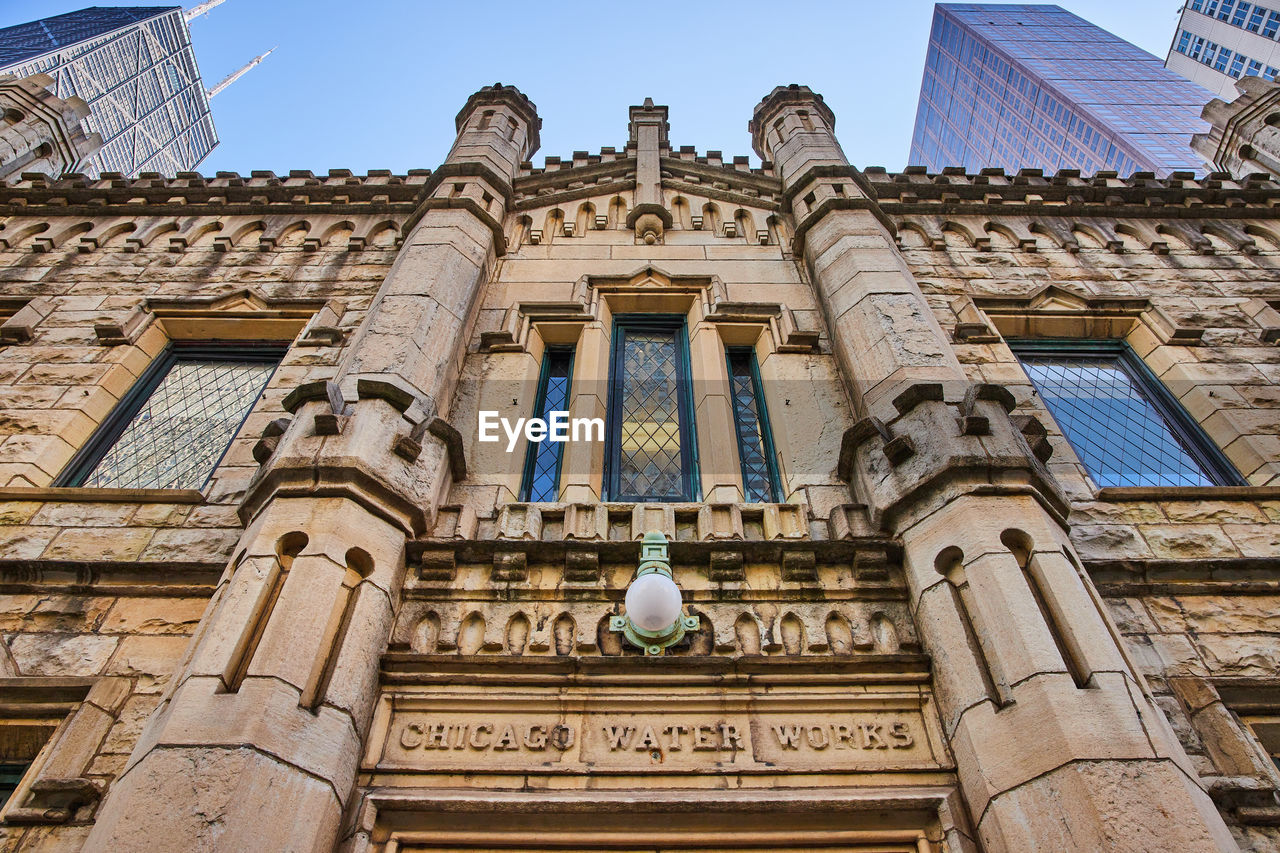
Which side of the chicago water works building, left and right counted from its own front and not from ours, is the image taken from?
front

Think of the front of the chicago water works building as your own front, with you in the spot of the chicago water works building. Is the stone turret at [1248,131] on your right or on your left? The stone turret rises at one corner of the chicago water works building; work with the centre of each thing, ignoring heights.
on your left
